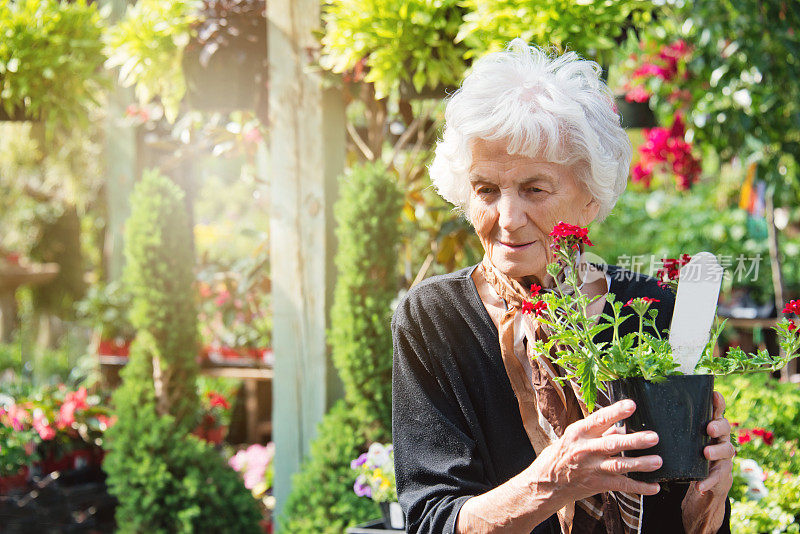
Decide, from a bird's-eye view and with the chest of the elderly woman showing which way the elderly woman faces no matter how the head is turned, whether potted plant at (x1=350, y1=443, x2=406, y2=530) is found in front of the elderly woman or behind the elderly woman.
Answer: behind

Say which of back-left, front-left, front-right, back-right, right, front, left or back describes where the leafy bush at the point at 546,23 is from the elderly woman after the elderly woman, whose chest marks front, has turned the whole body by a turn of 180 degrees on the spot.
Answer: front

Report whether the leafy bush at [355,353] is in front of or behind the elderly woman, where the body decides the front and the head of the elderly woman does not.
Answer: behind

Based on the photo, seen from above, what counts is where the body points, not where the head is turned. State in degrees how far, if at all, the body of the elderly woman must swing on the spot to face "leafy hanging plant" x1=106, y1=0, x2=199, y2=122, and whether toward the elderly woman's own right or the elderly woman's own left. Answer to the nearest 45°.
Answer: approximately 135° to the elderly woman's own right

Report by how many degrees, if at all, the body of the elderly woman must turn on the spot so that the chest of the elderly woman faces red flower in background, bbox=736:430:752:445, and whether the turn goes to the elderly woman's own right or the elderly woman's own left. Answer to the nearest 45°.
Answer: approximately 135° to the elderly woman's own left

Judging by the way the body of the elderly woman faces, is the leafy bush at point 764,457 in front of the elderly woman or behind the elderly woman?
behind

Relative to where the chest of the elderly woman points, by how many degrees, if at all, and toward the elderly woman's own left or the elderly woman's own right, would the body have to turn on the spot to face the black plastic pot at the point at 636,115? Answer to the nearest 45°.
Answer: approximately 180°

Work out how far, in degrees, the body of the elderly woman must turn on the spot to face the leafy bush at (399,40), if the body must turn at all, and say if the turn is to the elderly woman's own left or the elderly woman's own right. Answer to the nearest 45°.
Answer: approximately 180°

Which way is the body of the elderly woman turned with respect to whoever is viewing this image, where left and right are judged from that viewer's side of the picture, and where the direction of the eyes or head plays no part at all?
facing the viewer

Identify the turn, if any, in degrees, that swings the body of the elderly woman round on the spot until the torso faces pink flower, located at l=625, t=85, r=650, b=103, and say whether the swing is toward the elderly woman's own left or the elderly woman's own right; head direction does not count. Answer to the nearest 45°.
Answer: approximately 180°

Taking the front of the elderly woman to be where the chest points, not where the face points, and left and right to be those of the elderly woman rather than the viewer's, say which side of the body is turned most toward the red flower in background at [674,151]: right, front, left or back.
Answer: back

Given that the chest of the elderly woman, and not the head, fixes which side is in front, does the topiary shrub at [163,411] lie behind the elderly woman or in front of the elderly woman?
behind

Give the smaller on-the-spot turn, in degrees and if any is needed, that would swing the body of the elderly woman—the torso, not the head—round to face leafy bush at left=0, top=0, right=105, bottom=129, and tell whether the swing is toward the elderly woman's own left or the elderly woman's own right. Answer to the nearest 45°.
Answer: approximately 135° to the elderly woman's own right
